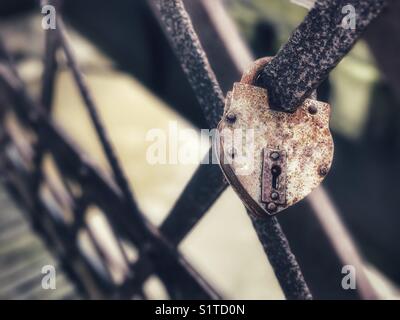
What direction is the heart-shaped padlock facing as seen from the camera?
toward the camera
